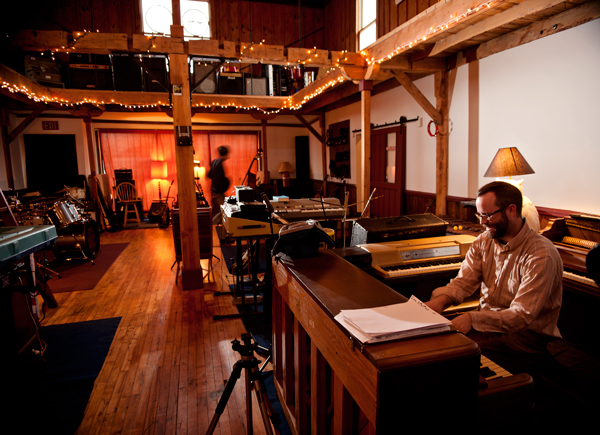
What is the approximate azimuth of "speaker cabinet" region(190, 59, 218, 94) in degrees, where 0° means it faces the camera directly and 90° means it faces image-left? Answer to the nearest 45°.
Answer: approximately 0°

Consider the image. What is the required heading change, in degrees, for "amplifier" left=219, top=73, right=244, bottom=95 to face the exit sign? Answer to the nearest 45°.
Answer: approximately 90° to its right

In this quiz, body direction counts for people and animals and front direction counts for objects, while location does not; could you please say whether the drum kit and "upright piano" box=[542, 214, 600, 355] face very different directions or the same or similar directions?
very different directions

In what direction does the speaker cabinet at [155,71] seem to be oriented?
toward the camera

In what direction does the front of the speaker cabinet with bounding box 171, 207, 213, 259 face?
toward the camera

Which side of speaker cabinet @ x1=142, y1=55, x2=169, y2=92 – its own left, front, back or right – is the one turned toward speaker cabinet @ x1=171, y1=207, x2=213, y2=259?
front

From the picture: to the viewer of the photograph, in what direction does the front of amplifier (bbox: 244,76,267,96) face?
facing the viewer

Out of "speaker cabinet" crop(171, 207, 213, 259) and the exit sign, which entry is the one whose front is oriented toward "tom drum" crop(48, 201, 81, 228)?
the exit sign

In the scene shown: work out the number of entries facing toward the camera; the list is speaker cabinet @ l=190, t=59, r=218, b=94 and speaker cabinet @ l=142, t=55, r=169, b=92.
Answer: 2

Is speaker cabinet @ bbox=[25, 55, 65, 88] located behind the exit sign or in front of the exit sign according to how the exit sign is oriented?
in front

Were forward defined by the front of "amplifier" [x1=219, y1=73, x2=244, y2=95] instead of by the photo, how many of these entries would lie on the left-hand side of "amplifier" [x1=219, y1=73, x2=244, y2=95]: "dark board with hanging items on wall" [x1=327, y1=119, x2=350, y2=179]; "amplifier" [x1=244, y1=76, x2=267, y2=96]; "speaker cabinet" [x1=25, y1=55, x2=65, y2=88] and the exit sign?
2

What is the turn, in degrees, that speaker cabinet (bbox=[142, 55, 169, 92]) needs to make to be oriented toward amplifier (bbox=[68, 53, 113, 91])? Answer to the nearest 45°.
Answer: approximately 90° to its right

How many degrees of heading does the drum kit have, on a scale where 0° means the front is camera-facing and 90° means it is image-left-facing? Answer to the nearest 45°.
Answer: approximately 315°

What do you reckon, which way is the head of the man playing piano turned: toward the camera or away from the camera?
toward the camera

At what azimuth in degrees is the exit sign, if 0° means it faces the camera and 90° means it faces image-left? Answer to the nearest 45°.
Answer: approximately 0°

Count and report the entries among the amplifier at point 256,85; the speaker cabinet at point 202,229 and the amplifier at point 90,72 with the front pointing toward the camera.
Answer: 3

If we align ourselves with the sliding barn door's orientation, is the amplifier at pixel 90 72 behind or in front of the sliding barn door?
in front
